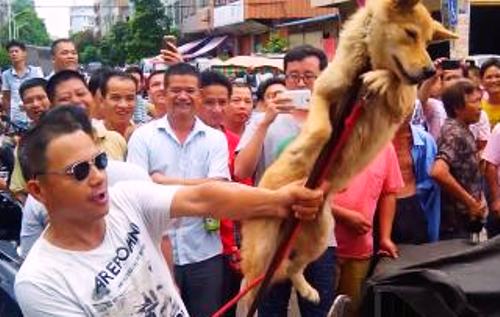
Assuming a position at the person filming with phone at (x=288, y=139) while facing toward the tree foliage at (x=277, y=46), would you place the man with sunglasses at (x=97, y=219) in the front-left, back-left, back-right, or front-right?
back-left

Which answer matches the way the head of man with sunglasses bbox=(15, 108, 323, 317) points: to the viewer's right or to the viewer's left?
to the viewer's right

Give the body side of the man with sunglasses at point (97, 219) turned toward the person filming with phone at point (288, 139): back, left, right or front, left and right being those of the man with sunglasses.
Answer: left

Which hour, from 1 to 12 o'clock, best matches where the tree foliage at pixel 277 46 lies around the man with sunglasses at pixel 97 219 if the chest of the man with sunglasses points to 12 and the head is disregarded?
The tree foliage is roughly at 8 o'clock from the man with sunglasses.
